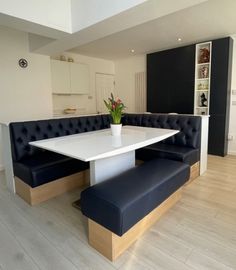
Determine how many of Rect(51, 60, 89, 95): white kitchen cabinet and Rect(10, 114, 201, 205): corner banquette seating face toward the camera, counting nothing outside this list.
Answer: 2

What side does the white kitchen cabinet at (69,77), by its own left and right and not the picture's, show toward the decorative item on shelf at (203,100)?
left

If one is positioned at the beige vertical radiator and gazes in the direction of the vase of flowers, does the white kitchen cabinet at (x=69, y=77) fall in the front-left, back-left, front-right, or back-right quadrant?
front-right

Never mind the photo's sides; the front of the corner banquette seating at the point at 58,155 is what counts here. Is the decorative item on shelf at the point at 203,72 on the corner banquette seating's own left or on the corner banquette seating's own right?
on the corner banquette seating's own left

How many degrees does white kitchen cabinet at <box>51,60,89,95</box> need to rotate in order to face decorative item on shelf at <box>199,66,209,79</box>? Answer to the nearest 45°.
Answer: approximately 45° to its left

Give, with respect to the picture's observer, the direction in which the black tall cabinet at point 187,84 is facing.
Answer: facing the viewer and to the left of the viewer

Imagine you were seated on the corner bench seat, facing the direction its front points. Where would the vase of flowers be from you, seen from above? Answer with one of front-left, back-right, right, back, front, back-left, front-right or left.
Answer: front

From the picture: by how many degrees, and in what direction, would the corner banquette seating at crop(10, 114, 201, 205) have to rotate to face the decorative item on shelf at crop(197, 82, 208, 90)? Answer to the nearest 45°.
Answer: approximately 135° to its left

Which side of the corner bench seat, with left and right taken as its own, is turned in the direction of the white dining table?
front

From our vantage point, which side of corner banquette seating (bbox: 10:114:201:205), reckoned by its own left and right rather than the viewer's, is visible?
front

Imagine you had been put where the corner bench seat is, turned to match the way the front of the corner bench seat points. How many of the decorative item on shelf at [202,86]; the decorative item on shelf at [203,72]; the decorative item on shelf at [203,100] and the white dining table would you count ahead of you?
1

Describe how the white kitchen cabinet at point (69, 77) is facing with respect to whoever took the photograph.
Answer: facing the viewer

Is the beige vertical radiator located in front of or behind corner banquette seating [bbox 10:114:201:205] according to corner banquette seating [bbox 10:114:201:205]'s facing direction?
behind
